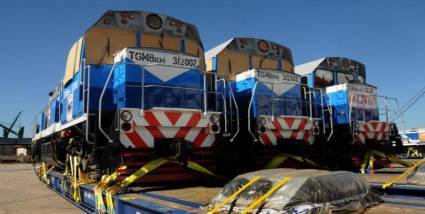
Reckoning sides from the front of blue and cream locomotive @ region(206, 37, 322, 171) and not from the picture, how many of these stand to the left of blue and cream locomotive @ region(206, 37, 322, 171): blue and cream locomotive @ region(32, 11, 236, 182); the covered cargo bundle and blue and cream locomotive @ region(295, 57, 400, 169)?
1

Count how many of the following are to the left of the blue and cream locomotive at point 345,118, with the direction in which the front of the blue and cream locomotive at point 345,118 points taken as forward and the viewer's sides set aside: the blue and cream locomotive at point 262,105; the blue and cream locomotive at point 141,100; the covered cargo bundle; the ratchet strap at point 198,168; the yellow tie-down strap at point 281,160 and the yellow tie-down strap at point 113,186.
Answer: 0

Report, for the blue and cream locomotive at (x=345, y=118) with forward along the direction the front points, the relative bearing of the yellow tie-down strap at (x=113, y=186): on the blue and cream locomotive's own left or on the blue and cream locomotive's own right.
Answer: on the blue and cream locomotive's own right

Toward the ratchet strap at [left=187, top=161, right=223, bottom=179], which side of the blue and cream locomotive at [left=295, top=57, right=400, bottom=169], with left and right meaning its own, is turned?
right

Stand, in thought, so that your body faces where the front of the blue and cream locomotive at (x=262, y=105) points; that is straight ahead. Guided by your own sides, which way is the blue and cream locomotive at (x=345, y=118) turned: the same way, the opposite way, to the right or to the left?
the same way

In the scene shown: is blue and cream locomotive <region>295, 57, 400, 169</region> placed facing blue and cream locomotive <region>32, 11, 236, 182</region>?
no

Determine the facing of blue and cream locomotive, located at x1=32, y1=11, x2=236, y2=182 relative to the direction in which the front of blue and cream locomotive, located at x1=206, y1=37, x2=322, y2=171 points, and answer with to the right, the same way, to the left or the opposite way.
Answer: the same way

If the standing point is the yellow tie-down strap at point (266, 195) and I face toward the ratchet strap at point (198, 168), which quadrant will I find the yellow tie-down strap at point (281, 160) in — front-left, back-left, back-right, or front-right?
front-right

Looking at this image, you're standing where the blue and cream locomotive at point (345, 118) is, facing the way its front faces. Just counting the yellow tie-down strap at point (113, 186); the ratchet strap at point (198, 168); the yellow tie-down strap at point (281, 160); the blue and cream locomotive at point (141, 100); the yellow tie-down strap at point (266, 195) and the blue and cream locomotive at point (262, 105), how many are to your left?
0

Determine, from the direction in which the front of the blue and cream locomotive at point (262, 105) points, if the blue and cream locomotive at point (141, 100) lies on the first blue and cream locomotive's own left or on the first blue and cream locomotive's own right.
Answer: on the first blue and cream locomotive's own right

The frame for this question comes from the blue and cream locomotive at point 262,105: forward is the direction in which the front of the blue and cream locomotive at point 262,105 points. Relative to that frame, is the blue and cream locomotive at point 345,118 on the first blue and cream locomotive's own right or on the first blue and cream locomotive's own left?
on the first blue and cream locomotive's own left

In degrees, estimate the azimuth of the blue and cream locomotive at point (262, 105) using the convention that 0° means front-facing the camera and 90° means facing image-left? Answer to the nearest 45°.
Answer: approximately 315°

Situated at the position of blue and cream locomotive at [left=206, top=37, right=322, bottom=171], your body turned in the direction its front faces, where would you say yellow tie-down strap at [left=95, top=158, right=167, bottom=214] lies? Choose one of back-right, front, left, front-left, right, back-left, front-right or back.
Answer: right

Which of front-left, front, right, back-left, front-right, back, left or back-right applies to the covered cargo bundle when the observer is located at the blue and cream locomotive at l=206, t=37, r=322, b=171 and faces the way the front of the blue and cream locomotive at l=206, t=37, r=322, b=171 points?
front-right

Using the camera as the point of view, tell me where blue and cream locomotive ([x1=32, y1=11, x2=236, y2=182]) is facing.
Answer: facing the viewer and to the right of the viewer
